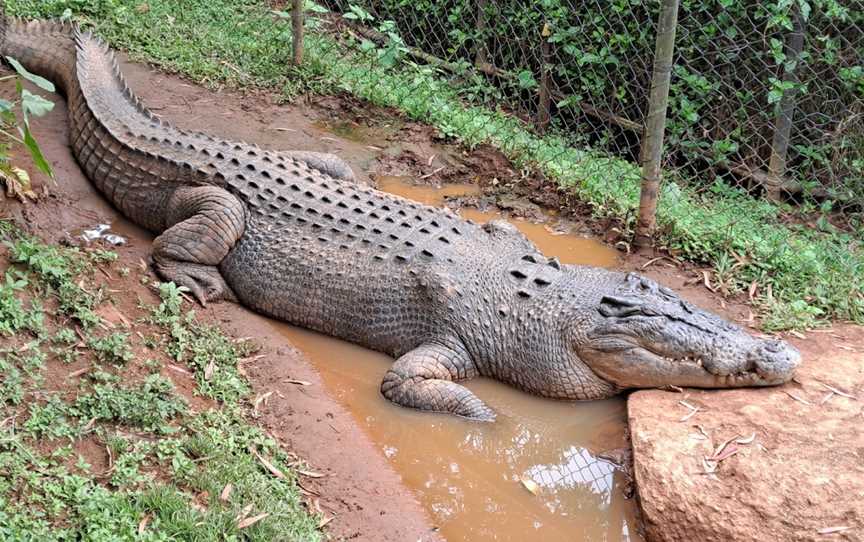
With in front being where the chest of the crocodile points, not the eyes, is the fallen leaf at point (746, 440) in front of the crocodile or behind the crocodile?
in front

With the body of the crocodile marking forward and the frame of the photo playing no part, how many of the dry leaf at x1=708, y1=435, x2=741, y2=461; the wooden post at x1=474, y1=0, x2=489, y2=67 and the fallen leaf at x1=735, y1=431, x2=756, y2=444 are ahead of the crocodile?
2

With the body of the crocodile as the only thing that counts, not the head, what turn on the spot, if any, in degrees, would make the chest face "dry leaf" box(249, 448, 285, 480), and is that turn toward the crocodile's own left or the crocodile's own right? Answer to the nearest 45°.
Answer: approximately 45° to the crocodile's own right

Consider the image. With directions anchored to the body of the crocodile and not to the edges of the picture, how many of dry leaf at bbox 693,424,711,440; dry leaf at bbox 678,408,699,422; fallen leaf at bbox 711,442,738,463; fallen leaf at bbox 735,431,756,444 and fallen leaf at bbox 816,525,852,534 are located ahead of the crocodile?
5

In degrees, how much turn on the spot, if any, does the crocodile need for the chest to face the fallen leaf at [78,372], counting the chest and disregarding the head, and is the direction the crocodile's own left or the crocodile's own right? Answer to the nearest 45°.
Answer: approximately 90° to the crocodile's own right

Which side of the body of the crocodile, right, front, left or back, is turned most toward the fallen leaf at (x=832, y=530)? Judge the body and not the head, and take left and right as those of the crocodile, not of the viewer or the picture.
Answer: front

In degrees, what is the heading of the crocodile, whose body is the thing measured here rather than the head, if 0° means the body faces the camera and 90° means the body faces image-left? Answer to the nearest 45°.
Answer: approximately 315°

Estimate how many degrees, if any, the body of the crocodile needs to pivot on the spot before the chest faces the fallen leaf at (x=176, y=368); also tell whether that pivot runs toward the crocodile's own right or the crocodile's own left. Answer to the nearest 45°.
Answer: approximately 90° to the crocodile's own right

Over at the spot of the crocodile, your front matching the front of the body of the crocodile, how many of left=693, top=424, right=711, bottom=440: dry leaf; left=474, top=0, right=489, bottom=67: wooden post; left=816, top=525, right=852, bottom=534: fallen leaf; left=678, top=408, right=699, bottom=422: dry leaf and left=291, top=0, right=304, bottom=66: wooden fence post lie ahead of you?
3

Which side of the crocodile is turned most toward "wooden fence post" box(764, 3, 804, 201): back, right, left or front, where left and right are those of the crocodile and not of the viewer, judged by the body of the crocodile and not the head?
left

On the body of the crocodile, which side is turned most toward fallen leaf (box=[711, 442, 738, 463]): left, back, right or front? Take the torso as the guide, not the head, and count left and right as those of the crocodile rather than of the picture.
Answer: front

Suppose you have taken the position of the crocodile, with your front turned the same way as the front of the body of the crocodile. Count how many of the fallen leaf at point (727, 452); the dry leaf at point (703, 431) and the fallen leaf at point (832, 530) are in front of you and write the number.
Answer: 3

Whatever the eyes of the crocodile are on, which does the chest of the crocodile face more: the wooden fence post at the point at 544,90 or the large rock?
the large rock

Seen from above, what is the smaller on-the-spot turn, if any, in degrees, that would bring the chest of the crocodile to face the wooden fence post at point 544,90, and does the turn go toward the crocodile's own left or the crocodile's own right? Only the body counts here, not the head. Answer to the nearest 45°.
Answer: approximately 135° to the crocodile's own left

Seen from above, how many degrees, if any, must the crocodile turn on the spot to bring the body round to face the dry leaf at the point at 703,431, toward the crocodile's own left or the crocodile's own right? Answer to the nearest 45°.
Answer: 0° — it already faces it

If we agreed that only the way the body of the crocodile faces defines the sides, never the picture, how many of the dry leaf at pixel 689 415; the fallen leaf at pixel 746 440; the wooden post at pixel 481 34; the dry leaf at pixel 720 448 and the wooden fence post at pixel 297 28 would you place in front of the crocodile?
3
